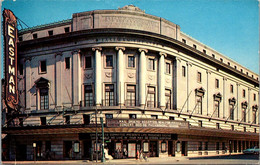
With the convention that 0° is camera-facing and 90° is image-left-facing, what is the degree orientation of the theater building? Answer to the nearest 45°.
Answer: approximately 0°
